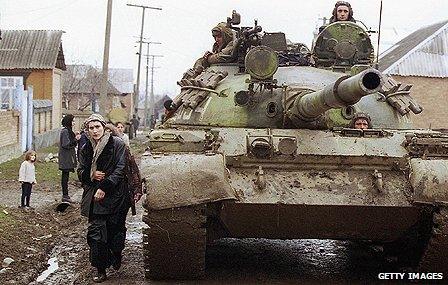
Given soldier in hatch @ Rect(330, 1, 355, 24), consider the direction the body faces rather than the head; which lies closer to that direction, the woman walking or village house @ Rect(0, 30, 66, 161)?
the woman walking

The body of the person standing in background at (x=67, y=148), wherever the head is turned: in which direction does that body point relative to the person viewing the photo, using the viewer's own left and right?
facing to the right of the viewer
